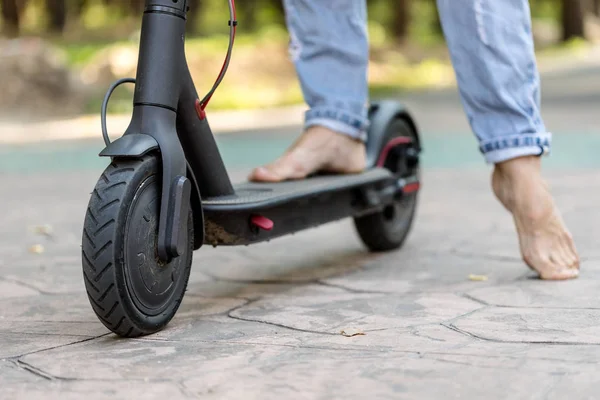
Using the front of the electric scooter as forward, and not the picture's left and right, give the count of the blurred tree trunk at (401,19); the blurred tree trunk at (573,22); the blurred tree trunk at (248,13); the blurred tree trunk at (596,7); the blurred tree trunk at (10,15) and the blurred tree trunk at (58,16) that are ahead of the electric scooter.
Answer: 0

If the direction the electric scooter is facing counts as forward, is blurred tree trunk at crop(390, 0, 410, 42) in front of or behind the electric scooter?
behind

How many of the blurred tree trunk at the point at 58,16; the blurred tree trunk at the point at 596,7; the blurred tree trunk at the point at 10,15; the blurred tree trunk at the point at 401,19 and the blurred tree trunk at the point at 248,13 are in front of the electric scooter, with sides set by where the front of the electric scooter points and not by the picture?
0

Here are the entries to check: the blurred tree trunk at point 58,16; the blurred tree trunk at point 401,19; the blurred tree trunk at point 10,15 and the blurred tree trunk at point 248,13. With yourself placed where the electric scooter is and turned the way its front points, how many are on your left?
0

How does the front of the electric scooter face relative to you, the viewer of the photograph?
facing the viewer and to the left of the viewer

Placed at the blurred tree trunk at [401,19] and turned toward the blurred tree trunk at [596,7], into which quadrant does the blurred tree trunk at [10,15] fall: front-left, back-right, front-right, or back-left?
back-left

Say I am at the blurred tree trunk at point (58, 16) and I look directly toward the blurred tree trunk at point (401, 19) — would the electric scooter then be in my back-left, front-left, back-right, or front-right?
front-right

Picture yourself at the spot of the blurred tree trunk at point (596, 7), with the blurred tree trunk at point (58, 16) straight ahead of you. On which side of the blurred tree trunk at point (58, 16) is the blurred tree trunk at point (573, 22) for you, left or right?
left

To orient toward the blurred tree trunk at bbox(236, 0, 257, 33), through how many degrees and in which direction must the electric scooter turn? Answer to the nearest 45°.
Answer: approximately 135° to its right

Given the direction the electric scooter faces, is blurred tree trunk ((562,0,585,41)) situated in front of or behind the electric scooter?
behind

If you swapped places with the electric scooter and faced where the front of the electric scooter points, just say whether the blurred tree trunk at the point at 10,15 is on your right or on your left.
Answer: on your right

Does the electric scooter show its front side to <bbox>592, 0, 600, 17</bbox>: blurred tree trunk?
no

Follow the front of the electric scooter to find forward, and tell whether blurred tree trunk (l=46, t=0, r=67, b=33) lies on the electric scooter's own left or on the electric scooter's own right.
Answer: on the electric scooter's own right
